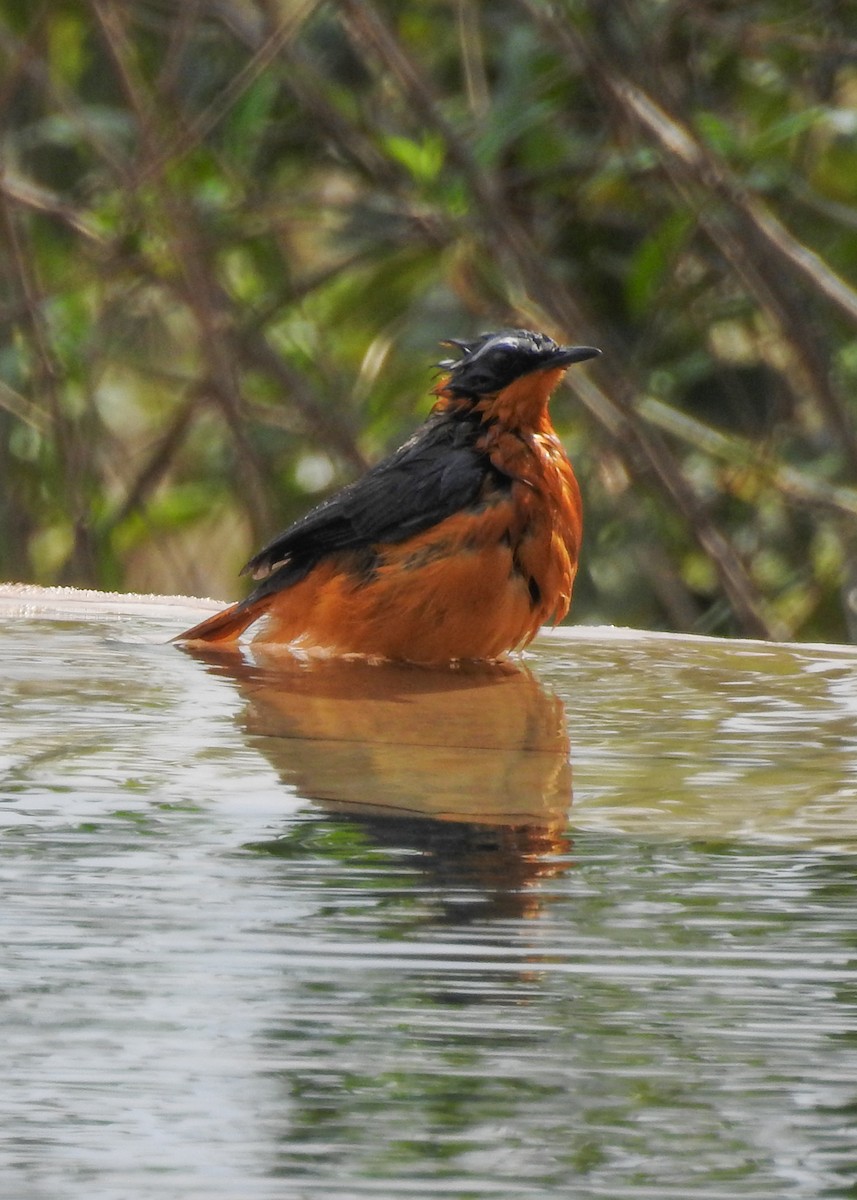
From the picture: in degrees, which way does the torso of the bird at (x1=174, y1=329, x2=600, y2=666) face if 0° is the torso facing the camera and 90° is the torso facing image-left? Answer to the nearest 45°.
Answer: approximately 270°
